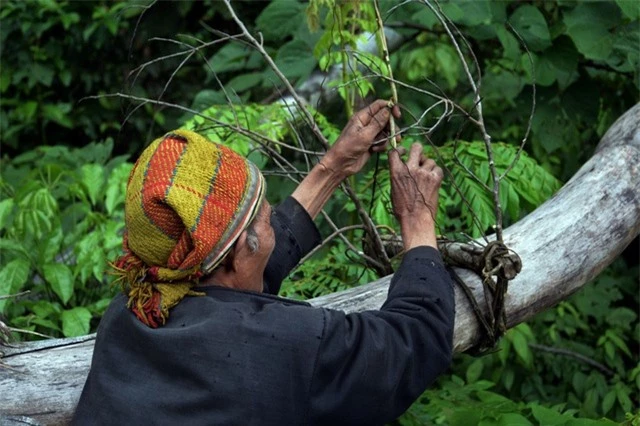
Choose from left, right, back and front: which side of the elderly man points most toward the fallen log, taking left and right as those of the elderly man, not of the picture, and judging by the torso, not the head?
front

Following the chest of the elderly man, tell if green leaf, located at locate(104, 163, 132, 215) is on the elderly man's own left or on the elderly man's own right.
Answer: on the elderly man's own left

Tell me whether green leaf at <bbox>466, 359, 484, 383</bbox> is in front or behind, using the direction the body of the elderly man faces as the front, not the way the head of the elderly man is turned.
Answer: in front

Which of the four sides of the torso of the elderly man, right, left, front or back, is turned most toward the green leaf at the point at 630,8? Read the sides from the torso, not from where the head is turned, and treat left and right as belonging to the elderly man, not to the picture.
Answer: front

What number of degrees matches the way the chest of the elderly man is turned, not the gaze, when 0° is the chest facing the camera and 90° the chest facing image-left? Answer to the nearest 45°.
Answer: approximately 225°

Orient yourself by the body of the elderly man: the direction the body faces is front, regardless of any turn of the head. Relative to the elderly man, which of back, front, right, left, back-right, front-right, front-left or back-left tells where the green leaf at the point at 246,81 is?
front-left

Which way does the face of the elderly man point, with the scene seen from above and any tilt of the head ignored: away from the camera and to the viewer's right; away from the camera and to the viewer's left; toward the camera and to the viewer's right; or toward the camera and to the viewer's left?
away from the camera and to the viewer's right

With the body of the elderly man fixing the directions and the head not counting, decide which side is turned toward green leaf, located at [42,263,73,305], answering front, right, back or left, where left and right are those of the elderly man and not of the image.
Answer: left

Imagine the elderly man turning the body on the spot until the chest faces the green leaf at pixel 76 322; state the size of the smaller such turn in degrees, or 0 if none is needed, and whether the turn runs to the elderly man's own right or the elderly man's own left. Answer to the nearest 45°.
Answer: approximately 90° to the elderly man's own left
